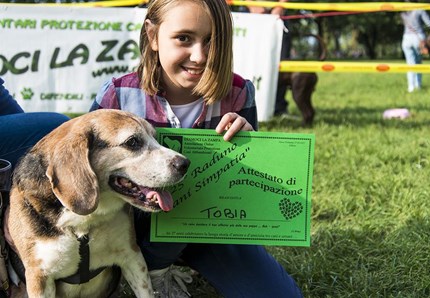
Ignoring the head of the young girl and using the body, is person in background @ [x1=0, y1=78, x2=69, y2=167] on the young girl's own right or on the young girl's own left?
on the young girl's own right

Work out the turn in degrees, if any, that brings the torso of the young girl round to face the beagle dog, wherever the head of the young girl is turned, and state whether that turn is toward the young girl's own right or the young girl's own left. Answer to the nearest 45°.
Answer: approximately 45° to the young girl's own right

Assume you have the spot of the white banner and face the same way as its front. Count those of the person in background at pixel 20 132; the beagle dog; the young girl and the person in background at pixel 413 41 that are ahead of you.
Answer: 3

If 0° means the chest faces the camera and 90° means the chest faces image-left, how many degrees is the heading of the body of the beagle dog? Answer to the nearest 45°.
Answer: approximately 315°

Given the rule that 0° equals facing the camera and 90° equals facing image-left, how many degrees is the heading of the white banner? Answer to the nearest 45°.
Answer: approximately 0°

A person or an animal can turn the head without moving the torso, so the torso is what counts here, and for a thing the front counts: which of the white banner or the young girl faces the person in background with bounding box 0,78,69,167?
the white banner
